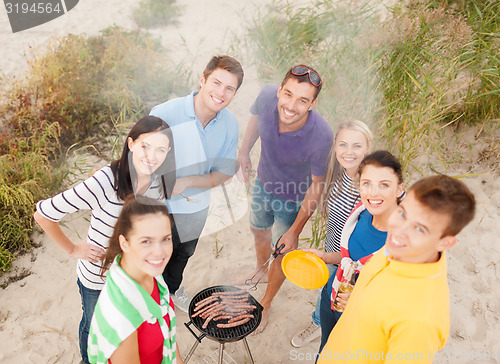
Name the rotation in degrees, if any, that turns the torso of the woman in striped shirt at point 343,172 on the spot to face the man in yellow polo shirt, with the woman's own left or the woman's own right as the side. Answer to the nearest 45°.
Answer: approximately 45° to the woman's own left

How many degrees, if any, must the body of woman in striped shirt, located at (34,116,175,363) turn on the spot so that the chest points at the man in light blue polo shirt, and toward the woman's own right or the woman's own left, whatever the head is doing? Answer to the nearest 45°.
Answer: approximately 90° to the woman's own left

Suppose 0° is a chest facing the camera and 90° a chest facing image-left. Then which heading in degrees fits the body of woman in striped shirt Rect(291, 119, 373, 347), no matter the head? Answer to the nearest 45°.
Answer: approximately 45°

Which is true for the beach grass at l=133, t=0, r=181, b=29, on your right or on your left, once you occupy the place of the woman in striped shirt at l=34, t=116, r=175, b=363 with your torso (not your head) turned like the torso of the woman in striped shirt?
on your left

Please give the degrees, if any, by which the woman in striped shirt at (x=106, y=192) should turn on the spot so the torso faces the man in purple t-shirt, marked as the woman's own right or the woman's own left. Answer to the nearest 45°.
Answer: approximately 45° to the woman's own left

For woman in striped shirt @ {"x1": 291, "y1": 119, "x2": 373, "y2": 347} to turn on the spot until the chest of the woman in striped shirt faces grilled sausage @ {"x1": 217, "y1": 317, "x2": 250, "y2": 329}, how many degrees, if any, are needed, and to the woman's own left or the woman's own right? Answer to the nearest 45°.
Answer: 0° — they already face it

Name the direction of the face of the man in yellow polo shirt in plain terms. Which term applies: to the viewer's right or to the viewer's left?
to the viewer's left

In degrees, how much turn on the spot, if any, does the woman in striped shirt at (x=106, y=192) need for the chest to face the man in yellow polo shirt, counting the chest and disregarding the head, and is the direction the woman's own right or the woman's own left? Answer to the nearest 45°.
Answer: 0° — they already face them

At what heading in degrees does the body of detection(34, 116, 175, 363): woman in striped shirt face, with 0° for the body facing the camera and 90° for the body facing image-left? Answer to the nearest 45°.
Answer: approximately 315°

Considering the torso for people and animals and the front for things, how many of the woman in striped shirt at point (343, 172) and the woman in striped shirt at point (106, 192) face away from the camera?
0
